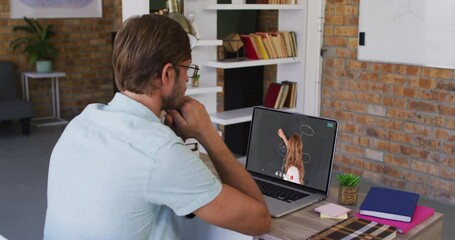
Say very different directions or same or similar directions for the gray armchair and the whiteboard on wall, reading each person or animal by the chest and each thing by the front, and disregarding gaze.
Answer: very different directions

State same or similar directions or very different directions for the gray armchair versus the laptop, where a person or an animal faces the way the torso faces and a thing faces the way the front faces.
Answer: very different directions

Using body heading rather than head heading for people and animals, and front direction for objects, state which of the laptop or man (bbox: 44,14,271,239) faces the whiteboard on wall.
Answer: the man

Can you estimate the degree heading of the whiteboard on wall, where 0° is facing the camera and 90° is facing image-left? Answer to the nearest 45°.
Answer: approximately 45°

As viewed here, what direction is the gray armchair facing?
to the viewer's right

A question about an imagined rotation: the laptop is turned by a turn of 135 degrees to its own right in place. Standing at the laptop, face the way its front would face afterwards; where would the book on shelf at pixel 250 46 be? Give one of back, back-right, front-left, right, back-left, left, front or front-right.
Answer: front

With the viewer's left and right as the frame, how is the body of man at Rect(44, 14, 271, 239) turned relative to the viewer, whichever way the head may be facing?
facing away from the viewer and to the right of the viewer

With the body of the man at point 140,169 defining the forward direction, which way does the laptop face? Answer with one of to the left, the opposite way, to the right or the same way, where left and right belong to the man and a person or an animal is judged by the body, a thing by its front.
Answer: the opposite way

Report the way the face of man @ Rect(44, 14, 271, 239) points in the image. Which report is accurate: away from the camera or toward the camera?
away from the camera
